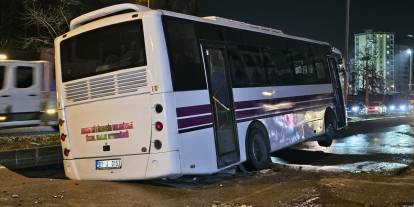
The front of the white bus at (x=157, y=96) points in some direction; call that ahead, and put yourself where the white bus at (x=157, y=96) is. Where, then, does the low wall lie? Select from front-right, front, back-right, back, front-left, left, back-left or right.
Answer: left

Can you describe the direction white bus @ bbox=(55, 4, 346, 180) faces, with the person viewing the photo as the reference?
facing away from the viewer and to the right of the viewer

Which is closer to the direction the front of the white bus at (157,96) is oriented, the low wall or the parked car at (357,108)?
the parked car

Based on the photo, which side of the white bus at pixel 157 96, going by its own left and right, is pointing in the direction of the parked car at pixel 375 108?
front

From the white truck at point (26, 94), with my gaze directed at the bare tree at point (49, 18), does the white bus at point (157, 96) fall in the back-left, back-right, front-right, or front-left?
back-right

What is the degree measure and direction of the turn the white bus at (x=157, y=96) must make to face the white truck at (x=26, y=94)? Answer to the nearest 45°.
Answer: approximately 90° to its left

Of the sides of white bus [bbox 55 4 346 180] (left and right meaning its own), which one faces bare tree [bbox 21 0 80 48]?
left

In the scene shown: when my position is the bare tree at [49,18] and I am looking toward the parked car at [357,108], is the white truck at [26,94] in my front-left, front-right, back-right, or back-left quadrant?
back-right
